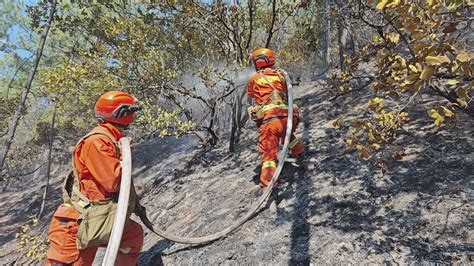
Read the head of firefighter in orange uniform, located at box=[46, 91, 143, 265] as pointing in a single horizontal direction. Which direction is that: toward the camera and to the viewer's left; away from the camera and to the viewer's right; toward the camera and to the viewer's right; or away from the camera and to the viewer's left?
away from the camera and to the viewer's right

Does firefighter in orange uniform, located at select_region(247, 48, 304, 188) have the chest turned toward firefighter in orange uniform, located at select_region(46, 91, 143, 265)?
no

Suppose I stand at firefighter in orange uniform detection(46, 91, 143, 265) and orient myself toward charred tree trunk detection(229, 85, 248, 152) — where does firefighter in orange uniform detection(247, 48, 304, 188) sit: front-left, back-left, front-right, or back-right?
front-right
